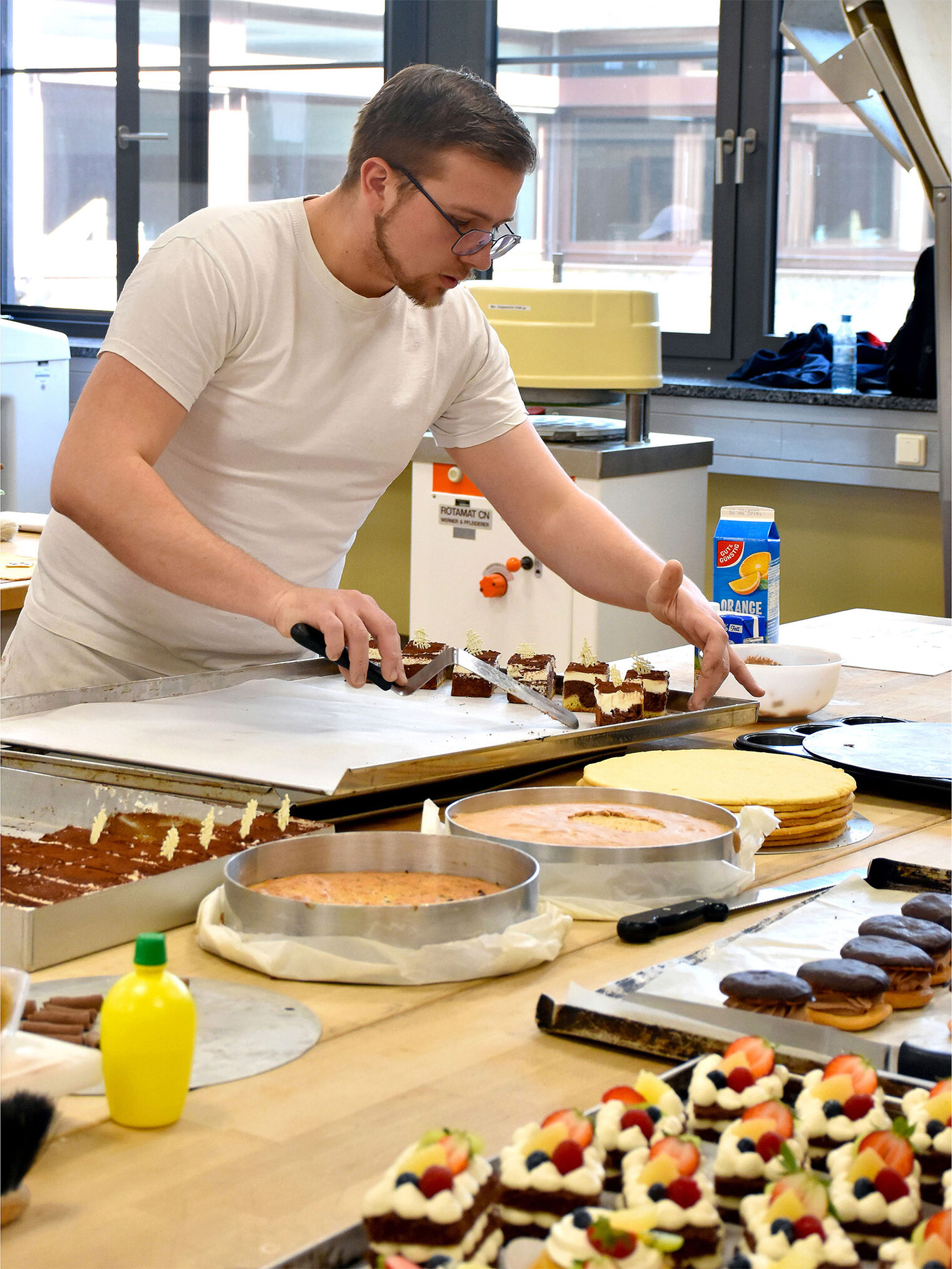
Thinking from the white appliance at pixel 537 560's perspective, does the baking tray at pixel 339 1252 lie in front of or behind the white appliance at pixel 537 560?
in front

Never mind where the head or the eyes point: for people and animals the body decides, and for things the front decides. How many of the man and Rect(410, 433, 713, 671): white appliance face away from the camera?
0

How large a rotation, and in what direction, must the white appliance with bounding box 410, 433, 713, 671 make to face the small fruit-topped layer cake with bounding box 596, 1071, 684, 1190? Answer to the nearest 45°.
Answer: approximately 45° to its left

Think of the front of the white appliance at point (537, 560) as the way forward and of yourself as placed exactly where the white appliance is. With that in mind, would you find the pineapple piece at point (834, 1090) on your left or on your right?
on your left

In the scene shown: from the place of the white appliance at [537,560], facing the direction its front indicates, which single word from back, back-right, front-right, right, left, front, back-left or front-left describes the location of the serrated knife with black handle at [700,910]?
front-left

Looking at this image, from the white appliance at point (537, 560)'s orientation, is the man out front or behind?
out front

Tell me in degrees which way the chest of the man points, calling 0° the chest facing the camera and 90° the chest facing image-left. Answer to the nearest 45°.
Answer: approximately 315°

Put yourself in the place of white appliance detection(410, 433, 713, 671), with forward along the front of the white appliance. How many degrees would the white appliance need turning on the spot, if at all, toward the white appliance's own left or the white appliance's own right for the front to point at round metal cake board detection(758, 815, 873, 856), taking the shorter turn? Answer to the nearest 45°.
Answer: approximately 45° to the white appliance's own left

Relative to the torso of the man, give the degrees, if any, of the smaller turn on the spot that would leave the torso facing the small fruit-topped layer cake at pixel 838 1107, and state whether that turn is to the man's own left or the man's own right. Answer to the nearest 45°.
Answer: approximately 45° to the man's own right

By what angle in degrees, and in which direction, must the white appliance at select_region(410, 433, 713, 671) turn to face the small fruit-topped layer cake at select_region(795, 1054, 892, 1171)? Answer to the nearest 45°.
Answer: approximately 45° to its left

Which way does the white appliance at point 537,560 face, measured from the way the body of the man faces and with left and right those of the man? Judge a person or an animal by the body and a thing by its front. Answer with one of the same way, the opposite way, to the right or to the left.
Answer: to the right

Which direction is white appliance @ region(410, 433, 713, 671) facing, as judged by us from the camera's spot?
facing the viewer and to the left of the viewer

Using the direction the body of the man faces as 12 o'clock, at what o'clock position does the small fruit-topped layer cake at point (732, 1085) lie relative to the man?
The small fruit-topped layer cake is roughly at 1 o'clock from the man.

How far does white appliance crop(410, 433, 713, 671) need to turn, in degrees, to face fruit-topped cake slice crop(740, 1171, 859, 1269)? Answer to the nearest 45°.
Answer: approximately 45° to its left

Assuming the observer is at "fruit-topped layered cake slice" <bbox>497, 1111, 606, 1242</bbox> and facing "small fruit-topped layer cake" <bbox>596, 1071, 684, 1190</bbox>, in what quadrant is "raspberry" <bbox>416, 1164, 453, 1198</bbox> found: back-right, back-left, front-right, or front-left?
back-left

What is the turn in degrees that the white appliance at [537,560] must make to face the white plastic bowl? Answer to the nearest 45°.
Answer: approximately 45° to its left
